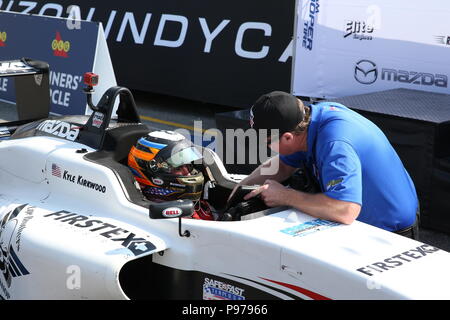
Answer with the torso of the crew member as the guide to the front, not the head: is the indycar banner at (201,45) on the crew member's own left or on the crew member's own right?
on the crew member's own right

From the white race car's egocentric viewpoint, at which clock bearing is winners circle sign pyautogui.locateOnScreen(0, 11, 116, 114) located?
The winners circle sign is roughly at 7 o'clock from the white race car.

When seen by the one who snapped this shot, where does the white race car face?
facing the viewer and to the right of the viewer

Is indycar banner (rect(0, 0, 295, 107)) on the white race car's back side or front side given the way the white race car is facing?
on the back side

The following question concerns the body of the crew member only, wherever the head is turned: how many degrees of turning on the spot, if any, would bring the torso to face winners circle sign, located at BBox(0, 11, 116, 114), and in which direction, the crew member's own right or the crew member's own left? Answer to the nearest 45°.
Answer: approximately 45° to the crew member's own right

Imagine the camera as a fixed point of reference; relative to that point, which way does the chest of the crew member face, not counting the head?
to the viewer's left

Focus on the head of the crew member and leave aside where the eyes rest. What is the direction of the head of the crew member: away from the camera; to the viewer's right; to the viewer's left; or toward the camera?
to the viewer's left
